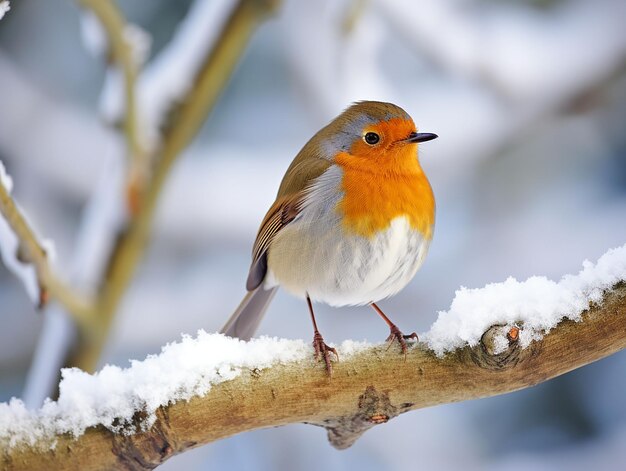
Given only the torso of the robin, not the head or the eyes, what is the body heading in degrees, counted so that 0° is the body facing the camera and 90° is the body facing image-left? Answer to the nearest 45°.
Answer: approximately 315°

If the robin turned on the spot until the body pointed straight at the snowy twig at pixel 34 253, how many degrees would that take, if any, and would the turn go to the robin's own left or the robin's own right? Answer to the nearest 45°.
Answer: approximately 135° to the robin's own right
